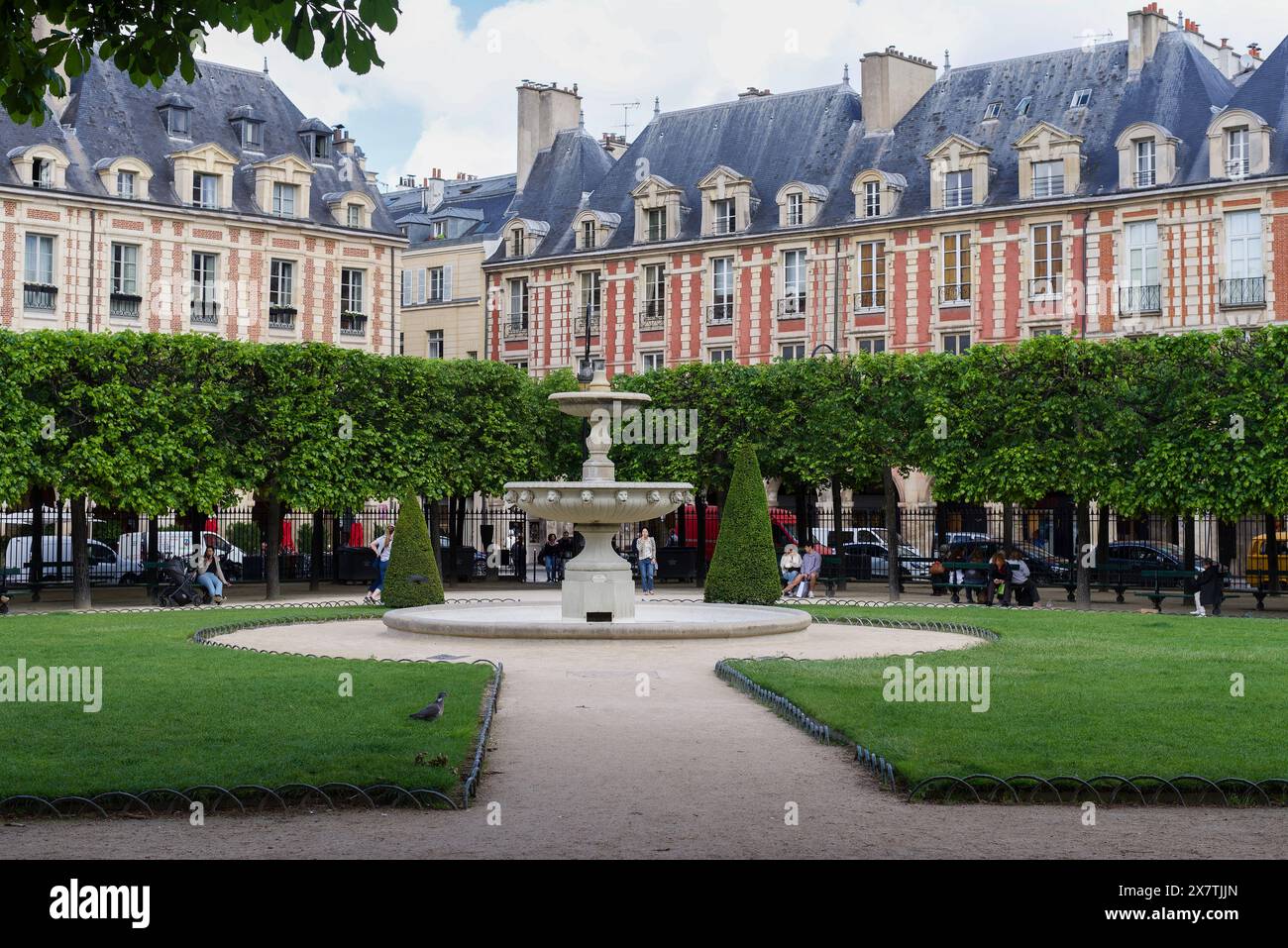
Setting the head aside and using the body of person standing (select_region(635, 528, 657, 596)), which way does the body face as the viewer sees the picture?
toward the camera

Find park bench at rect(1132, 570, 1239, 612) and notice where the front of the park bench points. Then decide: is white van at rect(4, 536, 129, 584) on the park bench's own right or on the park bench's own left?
on the park bench's own right

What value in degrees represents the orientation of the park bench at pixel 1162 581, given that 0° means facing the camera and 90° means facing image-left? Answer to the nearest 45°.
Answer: approximately 0°

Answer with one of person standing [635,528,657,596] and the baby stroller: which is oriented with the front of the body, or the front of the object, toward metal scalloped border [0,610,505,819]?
the person standing

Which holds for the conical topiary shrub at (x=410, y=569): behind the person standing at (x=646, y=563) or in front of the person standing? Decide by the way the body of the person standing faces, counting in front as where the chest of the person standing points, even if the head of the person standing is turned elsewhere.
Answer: in front

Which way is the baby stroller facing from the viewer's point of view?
to the viewer's left

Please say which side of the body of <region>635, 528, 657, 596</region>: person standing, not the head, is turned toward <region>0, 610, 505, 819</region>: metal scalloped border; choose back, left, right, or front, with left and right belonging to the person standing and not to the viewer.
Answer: front

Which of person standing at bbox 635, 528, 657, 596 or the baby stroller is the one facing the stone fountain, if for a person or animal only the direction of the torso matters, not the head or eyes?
the person standing

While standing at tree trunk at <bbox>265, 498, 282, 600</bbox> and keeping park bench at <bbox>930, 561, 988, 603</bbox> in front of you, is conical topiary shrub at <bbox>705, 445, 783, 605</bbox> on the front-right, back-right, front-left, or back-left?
front-right

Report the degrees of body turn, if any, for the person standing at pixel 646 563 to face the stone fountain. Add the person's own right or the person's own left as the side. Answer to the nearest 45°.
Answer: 0° — they already face it
